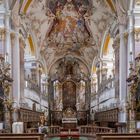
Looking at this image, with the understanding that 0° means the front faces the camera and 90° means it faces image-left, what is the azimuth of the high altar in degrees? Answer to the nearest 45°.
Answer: approximately 0°
